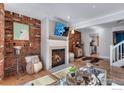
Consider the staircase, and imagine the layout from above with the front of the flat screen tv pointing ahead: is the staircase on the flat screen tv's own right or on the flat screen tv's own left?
on the flat screen tv's own left

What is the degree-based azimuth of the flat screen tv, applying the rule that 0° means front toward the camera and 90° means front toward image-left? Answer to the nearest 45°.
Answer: approximately 315°
